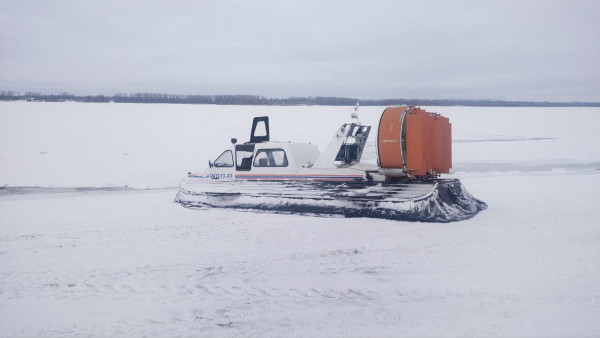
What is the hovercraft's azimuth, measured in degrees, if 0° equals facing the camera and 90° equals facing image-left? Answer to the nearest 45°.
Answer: approximately 135°
